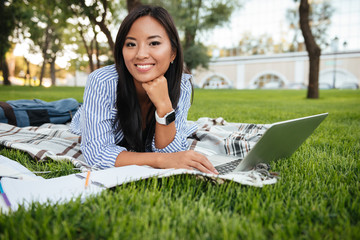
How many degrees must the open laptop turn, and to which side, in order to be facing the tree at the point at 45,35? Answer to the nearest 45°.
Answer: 0° — it already faces it

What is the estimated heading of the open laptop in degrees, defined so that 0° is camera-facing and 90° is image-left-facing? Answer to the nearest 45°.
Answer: approximately 135°
